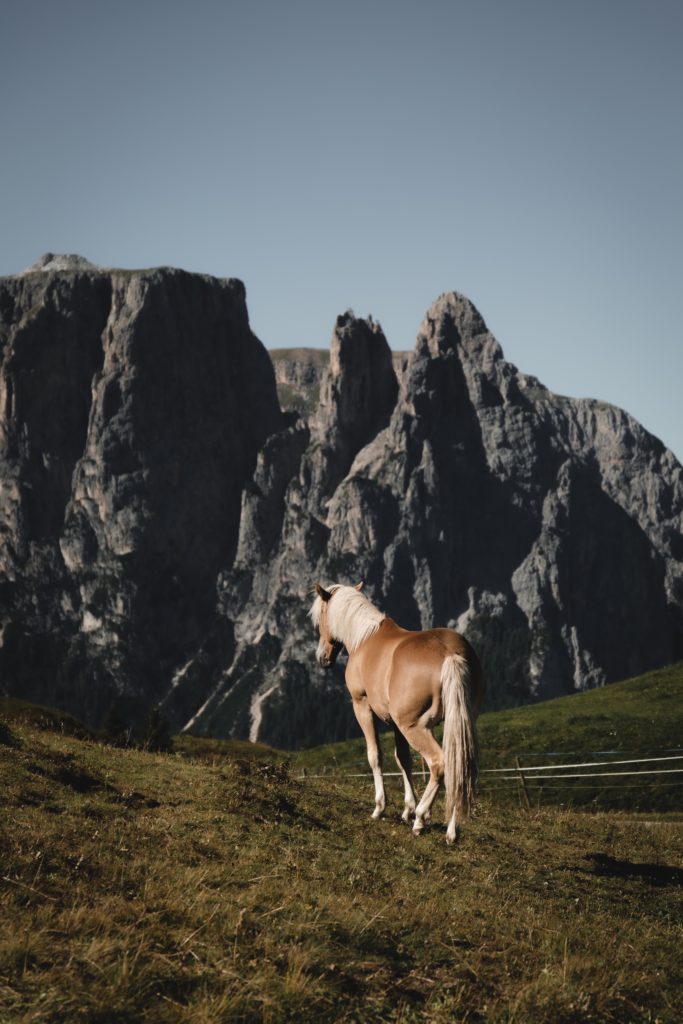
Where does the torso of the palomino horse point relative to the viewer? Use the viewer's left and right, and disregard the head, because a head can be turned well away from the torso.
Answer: facing away from the viewer and to the left of the viewer
